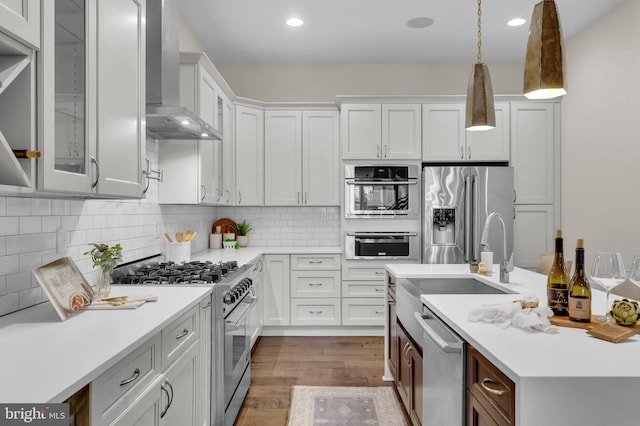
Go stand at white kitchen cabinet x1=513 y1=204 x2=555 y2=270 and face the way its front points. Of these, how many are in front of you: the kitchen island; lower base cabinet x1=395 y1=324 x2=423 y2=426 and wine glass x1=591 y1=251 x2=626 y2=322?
3

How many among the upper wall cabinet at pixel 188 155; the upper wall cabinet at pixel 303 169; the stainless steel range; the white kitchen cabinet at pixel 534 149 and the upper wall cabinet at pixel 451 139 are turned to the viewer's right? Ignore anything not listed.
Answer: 2

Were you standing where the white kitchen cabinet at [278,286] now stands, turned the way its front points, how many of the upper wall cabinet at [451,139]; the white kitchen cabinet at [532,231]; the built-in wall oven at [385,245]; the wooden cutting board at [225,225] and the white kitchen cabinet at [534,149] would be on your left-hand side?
4

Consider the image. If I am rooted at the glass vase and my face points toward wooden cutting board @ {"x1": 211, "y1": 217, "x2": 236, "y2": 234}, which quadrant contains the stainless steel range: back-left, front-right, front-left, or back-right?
front-right

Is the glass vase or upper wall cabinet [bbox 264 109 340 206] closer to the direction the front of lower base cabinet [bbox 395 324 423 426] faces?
the glass vase

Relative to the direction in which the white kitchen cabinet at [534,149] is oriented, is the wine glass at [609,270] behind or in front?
in front

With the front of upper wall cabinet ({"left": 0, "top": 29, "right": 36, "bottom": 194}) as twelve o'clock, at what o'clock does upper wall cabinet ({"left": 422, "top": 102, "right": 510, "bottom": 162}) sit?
upper wall cabinet ({"left": 422, "top": 102, "right": 510, "bottom": 162}) is roughly at 10 o'clock from upper wall cabinet ({"left": 0, "top": 29, "right": 36, "bottom": 194}).

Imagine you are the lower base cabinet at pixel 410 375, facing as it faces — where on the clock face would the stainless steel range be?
The stainless steel range is roughly at 12 o'clock from the lower base cabinet.

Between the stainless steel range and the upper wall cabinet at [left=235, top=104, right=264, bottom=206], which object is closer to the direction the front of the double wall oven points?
the stainless steel range

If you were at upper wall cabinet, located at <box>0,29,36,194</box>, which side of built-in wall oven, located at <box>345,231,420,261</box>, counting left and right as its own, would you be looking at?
front

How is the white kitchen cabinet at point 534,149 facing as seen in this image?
toward the camera

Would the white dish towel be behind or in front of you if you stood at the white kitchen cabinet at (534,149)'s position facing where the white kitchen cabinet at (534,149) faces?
in front

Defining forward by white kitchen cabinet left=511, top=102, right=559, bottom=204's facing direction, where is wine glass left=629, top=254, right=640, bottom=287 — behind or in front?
in front

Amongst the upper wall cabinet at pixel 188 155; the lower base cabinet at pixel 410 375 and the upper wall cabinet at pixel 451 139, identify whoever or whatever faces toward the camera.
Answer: the upper wall cabinet at pixel 451 139

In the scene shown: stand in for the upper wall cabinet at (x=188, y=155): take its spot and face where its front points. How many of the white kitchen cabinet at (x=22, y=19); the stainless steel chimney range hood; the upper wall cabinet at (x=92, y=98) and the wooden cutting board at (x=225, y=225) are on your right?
3

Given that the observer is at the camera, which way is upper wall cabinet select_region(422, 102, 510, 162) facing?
facing the viewer

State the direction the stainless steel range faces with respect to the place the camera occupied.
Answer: facing to the right of the viewer

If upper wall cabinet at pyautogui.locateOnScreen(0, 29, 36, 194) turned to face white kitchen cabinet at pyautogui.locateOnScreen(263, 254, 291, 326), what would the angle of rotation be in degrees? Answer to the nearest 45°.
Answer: approximately 90° to its left

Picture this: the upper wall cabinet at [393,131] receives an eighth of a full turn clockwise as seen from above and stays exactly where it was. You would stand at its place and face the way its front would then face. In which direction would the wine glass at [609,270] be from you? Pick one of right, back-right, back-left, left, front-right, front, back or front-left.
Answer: front-left

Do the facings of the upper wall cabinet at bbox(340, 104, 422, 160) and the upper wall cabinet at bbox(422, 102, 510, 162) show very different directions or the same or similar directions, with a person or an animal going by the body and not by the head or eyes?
same or similar directions

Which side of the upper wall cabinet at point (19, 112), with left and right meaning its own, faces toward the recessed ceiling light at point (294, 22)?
left
